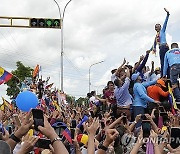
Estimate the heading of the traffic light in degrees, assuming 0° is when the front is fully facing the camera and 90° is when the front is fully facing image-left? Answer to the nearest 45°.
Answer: approximately 0°

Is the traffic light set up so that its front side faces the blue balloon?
yes
